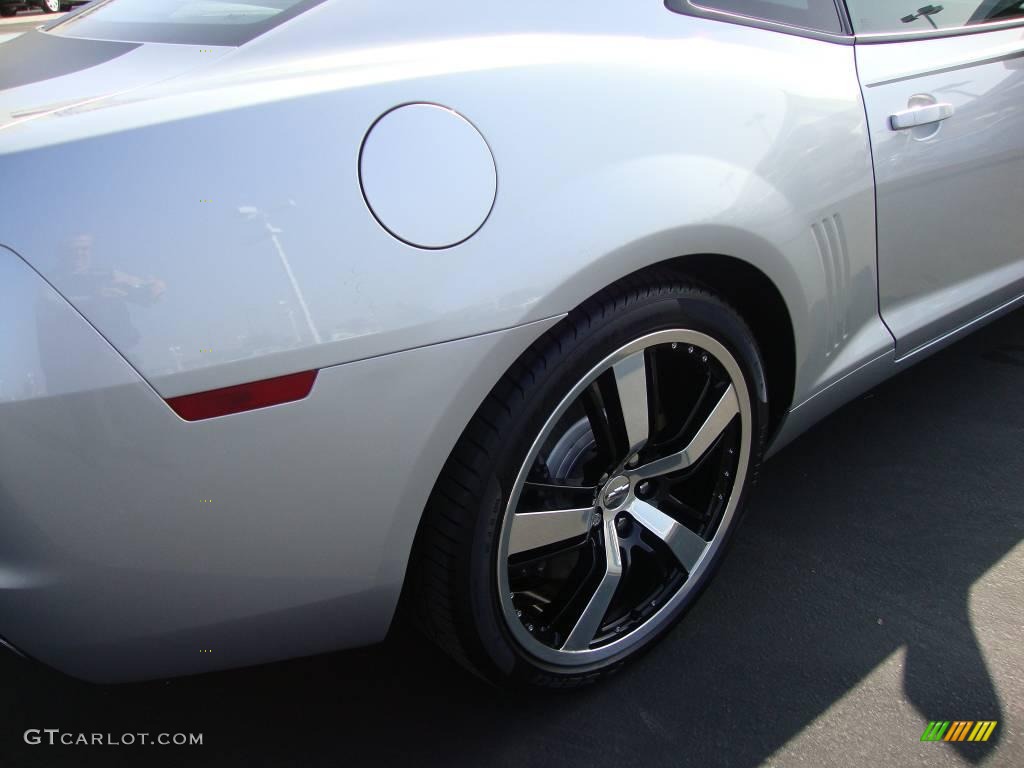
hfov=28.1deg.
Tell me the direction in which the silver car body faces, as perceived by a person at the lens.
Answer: facing away from the viewer and to the right of the viewer
